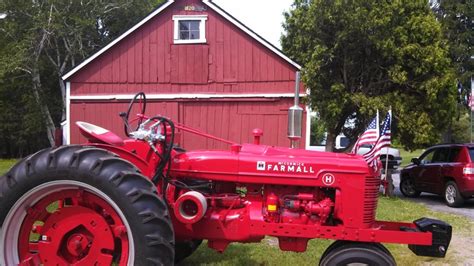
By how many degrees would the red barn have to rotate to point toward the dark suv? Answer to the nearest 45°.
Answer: approximately 45° to its left

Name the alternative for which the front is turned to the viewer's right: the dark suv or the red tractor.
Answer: the red tractor

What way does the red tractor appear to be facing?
to the viewer's right

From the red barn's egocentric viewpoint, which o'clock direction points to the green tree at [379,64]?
The green tree is roughly at 10 o'clock from the red barn.

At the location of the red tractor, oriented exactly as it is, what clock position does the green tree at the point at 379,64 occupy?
The green tree is roughly at 10 o'clock from the red tractor.
